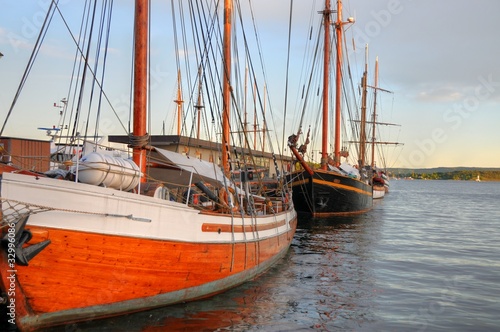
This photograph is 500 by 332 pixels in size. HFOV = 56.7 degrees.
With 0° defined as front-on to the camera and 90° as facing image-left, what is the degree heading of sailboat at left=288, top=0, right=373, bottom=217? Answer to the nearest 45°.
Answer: approximately 45°

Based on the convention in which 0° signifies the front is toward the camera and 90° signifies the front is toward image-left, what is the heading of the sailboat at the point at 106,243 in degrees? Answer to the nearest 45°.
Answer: approximately 45°

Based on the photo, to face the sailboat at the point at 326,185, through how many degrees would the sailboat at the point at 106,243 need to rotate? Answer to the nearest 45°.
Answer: approximately 180°

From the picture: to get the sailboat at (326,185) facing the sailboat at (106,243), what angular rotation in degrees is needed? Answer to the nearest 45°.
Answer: approximately 45° to its left
